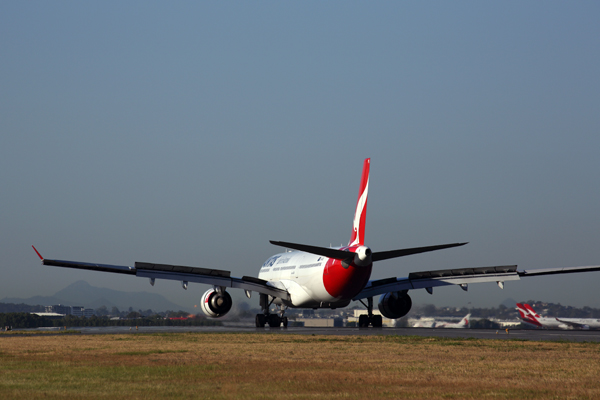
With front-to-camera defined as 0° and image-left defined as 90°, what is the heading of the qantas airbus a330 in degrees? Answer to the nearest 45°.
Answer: approximately 180°
